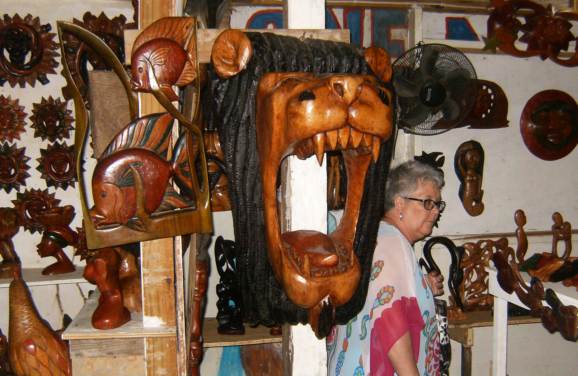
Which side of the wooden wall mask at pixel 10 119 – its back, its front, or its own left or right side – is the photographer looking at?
front

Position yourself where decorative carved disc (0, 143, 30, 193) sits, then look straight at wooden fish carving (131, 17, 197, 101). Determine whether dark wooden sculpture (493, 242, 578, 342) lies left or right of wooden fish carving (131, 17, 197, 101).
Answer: left

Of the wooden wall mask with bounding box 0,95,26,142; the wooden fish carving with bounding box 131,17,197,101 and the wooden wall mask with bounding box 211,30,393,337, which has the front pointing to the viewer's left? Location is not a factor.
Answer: the wooden fish carving

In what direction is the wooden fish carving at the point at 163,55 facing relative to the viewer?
to the viewer's left

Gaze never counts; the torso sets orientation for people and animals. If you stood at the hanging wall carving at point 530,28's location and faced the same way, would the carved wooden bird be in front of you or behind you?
in front

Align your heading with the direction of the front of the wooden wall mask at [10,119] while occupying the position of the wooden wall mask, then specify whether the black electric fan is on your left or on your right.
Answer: on your left

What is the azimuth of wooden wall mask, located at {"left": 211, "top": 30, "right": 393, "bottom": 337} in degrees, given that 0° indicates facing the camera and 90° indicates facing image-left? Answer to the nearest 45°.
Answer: approximately 315°

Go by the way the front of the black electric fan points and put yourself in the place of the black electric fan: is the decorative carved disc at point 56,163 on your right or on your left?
on your right

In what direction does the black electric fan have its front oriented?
toward the camera

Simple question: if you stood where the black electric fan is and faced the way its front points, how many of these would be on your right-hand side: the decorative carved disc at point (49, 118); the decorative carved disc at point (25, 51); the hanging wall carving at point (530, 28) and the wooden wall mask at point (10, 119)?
3

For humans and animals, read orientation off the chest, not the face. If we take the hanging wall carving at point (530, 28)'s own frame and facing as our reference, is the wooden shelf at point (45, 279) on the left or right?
on its right

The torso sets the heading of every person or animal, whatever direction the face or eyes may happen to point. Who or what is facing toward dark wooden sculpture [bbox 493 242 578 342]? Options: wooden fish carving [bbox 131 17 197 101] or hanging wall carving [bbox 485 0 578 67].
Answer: the hanging wall carving

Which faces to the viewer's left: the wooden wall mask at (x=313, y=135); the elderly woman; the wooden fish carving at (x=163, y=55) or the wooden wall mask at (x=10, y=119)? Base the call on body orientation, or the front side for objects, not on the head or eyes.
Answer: the wooden fish carving
